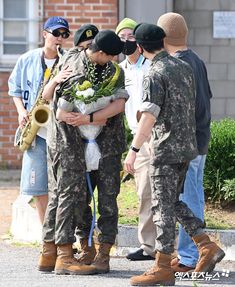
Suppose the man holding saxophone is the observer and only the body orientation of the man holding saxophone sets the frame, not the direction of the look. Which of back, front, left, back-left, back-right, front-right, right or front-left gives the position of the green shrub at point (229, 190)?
front-left

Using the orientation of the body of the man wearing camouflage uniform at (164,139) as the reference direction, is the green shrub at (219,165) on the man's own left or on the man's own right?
on the man's own right

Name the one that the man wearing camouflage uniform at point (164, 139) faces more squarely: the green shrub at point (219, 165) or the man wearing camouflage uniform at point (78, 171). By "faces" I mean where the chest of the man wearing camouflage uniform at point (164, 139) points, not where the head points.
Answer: the man wearing camouflage uniform

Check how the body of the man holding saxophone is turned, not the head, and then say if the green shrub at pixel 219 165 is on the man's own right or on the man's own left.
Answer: on the man's own left

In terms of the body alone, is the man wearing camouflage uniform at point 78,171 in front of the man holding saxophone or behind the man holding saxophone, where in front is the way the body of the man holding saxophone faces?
in front

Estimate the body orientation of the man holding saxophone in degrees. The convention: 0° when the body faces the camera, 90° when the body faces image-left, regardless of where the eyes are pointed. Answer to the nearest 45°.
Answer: approximately 315°

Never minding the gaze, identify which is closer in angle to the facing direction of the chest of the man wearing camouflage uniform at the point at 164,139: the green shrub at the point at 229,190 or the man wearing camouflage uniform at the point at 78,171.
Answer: the man wearing camouflage uniform

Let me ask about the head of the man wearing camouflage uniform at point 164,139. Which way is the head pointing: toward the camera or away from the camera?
away from the camera

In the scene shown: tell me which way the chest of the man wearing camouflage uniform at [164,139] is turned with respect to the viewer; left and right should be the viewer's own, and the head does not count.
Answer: facing away from the viewer and to the left of the viewer
